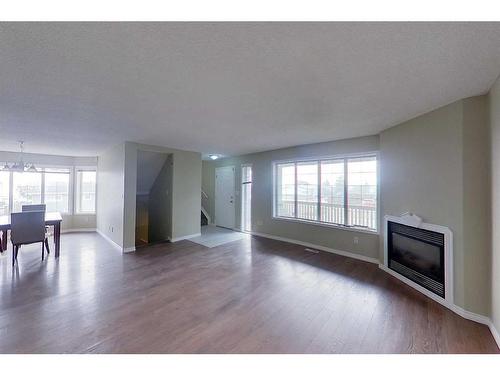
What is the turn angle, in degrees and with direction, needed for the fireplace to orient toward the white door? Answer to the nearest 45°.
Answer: approximately 45° to its right

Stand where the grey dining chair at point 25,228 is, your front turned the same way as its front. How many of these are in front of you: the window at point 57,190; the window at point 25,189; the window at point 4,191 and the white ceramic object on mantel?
3

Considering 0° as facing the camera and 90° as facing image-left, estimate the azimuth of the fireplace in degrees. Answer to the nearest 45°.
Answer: approximately 45°

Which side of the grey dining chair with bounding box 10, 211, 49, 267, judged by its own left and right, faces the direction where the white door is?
right

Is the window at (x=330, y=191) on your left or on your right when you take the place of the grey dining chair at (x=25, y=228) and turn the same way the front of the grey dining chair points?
on your right

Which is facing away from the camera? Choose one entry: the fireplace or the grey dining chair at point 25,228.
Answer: the grey dining chair

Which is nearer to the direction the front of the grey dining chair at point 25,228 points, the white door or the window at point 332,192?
the white door

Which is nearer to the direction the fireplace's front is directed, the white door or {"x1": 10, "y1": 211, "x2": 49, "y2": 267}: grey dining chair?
the grey dining chair

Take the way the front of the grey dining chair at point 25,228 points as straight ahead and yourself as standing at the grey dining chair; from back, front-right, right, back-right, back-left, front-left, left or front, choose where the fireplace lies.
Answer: back-right

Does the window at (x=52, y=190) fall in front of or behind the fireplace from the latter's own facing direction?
in front

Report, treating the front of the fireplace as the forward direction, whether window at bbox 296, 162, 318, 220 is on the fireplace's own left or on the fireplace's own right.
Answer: on the fireplace's own right

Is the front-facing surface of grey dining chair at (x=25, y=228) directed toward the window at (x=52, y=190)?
yes

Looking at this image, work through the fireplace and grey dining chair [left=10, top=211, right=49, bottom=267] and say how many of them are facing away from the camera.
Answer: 1

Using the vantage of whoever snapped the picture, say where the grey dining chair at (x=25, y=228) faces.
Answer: facing away from the viewer
